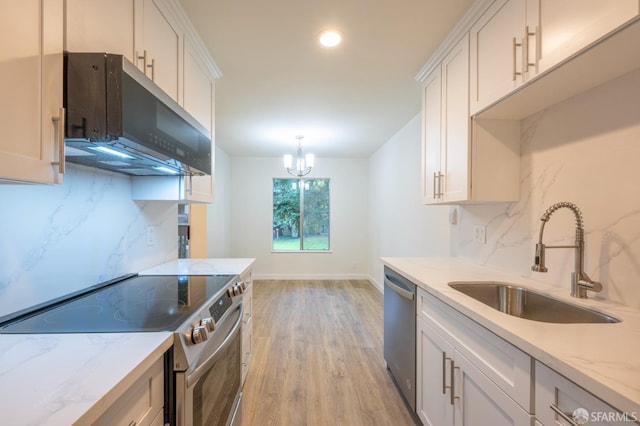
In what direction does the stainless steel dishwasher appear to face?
to the viewer's left

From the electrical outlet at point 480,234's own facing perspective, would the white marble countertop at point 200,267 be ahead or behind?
ahead

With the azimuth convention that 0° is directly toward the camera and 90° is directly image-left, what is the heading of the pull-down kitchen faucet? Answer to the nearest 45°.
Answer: approximately 45°

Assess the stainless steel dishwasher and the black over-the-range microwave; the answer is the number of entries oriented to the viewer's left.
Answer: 1

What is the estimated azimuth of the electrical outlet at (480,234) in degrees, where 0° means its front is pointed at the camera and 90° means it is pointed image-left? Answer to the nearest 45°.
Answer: approximately 45°

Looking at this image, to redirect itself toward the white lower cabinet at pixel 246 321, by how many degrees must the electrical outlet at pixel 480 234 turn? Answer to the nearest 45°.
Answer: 0° — it already faces it

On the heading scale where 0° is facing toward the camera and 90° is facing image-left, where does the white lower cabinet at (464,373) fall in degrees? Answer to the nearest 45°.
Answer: approximately 45°

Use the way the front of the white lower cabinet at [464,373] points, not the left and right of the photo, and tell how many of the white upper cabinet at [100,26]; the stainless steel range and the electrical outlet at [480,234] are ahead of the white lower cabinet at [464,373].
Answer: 2

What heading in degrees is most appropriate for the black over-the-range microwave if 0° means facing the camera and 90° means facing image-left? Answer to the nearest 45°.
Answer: approximately 315°

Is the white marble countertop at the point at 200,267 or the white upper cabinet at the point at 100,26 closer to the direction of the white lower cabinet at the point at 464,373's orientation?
the white upper cabinet

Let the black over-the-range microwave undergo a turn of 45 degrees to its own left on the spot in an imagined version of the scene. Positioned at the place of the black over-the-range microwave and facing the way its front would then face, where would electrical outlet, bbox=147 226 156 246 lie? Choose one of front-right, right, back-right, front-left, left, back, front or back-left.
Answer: left
